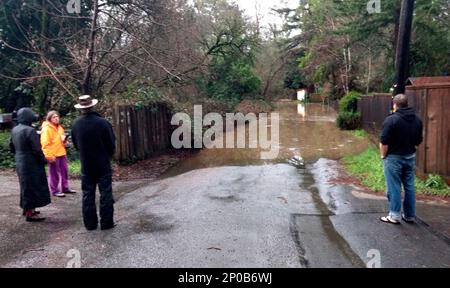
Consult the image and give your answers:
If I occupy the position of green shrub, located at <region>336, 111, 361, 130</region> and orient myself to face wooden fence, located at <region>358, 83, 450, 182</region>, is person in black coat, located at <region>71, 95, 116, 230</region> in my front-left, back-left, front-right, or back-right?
front-right

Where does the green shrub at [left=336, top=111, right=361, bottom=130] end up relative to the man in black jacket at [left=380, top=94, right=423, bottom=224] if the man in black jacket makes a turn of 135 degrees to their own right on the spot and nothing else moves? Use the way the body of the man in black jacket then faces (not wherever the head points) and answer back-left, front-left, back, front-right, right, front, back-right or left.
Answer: left

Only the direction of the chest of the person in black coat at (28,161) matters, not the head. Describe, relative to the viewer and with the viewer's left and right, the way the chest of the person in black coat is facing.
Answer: facing away from the viewer and to the right of the viewer

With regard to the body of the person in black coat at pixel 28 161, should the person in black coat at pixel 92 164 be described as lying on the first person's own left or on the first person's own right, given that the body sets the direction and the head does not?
on the first person's own right

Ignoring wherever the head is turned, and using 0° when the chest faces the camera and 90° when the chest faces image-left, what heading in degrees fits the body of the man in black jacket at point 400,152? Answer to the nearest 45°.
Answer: approximately 135°

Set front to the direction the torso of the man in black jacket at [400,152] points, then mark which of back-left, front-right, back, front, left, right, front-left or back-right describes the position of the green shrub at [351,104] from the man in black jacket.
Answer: front-right

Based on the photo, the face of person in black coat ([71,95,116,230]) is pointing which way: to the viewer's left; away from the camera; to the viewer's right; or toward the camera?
away from the camera

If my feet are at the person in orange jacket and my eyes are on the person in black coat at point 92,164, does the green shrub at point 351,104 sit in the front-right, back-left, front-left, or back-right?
back-left

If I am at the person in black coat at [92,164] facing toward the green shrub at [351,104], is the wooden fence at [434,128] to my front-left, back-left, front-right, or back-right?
front-right

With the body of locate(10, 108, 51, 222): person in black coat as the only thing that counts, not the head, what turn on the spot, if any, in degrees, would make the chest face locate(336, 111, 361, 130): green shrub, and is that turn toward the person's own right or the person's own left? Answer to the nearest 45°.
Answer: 0° — they already face it

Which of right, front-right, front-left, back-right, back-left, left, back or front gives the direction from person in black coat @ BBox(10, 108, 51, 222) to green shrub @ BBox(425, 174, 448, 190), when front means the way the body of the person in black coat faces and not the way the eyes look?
front-right

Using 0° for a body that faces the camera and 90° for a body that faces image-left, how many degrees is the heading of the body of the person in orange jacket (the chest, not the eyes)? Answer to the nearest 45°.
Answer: approximately 315°

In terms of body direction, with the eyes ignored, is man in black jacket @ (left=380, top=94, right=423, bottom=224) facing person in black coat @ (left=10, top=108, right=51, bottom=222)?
no

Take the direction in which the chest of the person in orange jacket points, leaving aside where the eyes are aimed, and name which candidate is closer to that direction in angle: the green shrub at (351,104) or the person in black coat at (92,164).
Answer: the person in black coat

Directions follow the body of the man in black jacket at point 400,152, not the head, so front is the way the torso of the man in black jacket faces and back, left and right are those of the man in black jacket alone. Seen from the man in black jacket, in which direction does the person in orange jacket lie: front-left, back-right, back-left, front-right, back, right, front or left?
front-left

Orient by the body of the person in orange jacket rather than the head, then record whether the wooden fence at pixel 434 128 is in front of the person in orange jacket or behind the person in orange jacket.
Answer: in front
